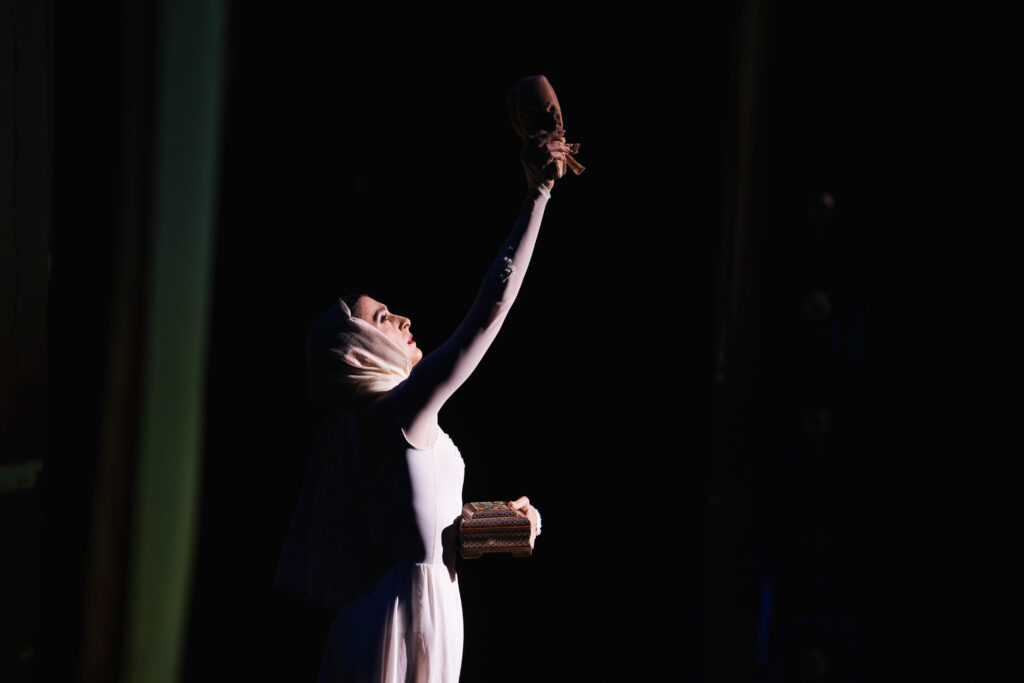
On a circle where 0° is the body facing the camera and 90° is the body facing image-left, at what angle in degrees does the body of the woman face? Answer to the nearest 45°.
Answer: approximately 270°

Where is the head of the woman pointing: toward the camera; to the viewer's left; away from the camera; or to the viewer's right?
to the viewer's right
